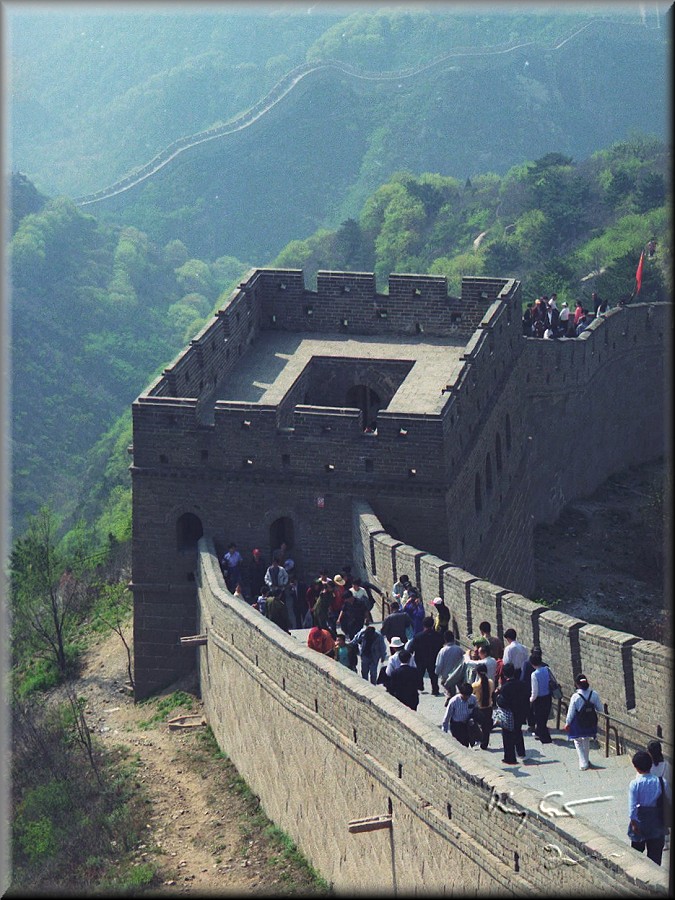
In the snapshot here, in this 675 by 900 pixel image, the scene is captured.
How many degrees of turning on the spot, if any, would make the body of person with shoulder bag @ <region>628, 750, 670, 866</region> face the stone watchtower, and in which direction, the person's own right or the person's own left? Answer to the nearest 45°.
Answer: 0° — they already face it

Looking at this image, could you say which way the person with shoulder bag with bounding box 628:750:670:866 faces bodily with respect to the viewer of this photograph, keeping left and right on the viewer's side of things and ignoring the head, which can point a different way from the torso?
facing away from the viewer and to the left of the viewer

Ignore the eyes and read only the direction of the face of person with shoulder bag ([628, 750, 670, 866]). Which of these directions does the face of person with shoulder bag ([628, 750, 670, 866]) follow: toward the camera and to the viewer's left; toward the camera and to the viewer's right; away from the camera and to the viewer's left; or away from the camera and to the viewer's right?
away from the camera and to the viewer's left

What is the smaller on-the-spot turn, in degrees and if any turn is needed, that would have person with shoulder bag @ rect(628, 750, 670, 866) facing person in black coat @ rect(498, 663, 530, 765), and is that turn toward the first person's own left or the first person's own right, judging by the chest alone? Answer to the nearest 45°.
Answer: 0° — they already face them

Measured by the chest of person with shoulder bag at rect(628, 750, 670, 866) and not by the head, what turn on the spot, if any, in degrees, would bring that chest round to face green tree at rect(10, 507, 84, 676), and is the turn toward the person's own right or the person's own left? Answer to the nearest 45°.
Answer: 0° — they already face it

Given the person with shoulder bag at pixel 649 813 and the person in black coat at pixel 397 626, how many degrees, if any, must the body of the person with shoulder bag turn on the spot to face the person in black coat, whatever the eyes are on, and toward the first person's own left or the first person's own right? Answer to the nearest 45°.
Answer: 0° — they already face them

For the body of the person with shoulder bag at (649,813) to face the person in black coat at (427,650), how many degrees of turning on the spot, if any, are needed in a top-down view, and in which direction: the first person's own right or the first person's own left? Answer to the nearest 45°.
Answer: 0° — they already face them
